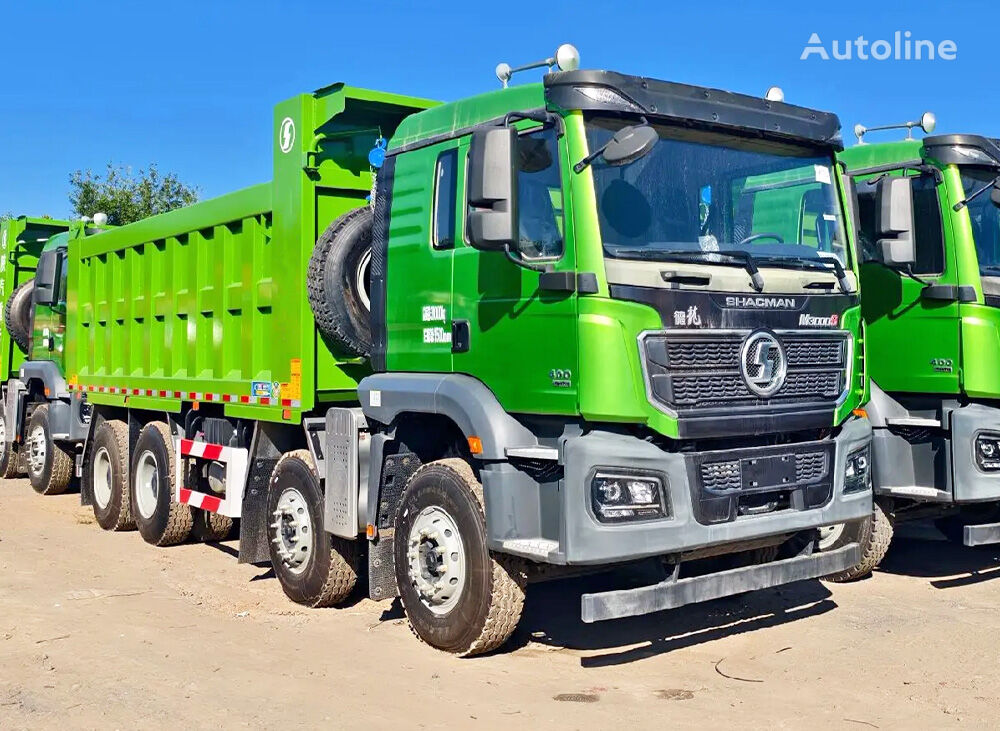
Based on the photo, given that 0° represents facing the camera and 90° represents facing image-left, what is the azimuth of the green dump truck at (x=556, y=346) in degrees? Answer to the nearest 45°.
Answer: approximately 315°

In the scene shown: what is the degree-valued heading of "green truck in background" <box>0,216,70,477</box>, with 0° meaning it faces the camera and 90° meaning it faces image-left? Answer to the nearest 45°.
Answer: approximately 315°

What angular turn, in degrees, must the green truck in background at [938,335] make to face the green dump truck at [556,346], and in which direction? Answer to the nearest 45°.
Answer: approximately 90° to its right

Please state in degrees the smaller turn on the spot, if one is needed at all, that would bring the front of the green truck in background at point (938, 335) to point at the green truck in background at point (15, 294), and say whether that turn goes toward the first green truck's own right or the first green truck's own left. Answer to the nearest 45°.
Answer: approximately 135° to the first green truck's own right

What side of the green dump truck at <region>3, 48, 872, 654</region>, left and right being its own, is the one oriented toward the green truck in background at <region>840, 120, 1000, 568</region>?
left

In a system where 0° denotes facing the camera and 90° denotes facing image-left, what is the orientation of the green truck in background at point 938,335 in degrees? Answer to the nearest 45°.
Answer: approximately 315°

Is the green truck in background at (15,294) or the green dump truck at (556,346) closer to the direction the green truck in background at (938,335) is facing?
the green dump truck
